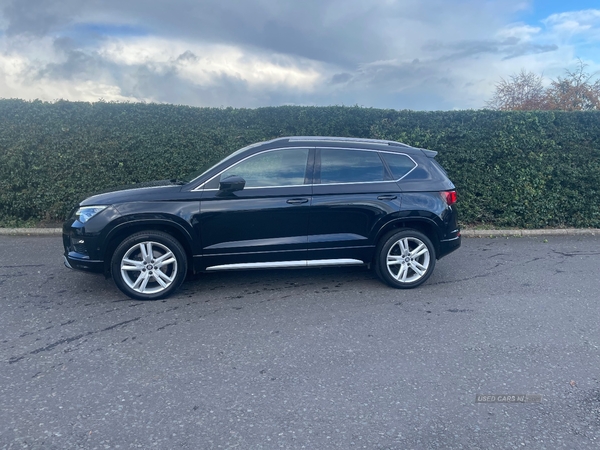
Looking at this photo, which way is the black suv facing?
to the viewer's left

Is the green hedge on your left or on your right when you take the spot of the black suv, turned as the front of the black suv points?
on your right
